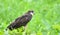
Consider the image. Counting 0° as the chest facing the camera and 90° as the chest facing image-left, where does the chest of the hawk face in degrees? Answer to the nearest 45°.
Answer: approximately 270°
